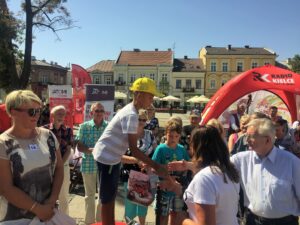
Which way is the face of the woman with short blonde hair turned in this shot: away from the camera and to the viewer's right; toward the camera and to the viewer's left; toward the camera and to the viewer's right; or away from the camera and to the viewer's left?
toward the camera and to the viewer's right

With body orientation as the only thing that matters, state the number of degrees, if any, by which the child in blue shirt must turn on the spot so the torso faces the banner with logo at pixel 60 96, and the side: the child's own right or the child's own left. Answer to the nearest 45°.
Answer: approximately 135° to the child's own right

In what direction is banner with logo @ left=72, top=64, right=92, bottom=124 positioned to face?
toward the camera

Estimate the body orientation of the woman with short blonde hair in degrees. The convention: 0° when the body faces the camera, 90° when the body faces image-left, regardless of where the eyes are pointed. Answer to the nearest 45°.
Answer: approximately 315°

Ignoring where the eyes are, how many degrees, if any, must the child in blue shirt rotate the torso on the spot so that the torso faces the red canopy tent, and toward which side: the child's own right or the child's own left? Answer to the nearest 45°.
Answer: approximately 135° to the child's own left

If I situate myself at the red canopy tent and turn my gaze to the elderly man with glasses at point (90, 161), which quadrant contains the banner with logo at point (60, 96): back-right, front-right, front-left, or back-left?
front-right

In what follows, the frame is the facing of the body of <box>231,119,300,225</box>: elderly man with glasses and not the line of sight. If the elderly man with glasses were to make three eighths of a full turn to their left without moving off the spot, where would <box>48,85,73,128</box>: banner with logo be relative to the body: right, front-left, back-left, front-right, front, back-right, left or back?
back-left

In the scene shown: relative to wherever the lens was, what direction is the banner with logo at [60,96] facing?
facing the viewer

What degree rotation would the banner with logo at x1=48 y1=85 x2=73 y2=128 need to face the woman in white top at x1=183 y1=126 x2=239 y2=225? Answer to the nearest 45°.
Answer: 0° — it already faces them

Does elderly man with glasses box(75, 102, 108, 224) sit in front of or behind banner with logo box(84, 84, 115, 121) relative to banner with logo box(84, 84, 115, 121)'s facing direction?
in front

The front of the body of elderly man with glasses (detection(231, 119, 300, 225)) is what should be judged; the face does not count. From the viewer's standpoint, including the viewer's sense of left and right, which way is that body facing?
facing the viewer and to the left of the viewer

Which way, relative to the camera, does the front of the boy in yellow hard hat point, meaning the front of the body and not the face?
to the viewer's right

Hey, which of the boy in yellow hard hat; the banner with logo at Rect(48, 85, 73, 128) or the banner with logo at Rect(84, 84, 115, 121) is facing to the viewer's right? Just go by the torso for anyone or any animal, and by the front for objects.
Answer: the boy in yellow hard hat

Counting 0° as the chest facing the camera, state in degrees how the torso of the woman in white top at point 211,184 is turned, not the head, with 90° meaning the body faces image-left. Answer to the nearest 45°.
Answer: approximately 135°

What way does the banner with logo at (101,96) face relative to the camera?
toward the camera

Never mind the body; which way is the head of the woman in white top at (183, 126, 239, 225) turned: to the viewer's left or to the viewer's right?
to the viewer's left
